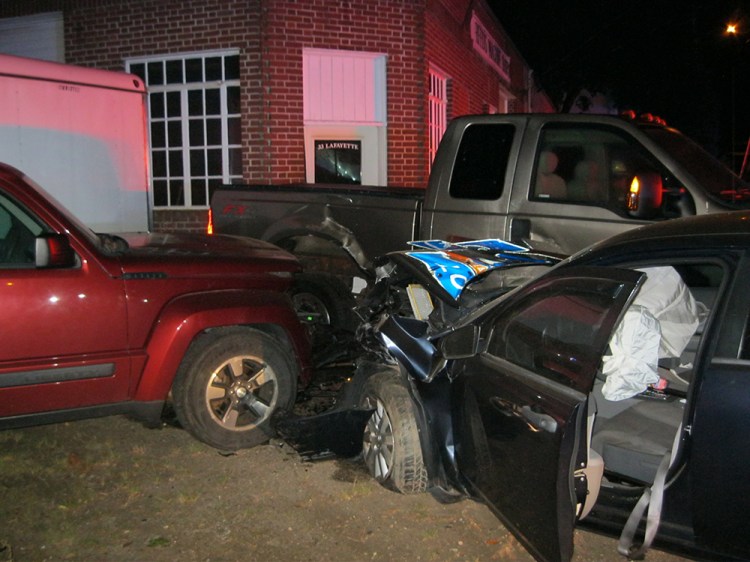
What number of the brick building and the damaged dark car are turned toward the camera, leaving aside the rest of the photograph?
1

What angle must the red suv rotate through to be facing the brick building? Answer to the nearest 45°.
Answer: approximately 90° to its left

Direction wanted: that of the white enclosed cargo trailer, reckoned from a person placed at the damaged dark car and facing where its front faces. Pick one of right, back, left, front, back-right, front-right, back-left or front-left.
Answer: front

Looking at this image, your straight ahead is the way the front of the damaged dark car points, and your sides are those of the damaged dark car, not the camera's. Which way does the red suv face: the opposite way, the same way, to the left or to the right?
to the right

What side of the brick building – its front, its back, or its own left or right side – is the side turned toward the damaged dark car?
front

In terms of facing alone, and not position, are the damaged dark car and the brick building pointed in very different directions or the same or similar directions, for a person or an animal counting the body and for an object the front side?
very different directions

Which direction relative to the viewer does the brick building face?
toward the camera

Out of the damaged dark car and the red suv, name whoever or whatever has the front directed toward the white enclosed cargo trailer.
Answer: the damaged dark car

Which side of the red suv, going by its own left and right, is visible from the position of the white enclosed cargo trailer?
left

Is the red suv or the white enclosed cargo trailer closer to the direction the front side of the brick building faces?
the red suv

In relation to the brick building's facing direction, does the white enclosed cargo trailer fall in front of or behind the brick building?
in front

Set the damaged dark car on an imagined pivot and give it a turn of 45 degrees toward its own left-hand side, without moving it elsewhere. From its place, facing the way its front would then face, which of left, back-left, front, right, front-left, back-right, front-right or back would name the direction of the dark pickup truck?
right

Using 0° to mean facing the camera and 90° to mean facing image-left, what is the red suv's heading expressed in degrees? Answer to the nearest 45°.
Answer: approximately 270°

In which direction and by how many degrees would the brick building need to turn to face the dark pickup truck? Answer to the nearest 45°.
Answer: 0° — it already faces it
